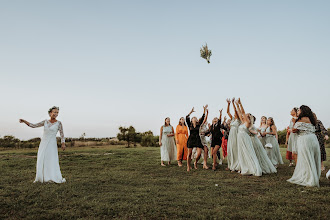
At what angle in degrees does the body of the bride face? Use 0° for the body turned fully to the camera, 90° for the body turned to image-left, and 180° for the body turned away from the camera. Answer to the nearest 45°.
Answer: approximately 0°

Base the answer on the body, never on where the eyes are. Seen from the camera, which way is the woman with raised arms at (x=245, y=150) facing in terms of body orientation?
to the viewer's left

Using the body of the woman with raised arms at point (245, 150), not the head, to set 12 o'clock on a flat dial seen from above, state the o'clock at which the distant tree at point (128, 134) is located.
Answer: The distant tree is roughly at 2 o'clock from the woman with raised arms.

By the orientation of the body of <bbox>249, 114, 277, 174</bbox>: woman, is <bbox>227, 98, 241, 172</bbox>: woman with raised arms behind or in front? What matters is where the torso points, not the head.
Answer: in front

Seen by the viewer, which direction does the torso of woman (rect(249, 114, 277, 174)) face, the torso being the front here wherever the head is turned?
to the viewer's left

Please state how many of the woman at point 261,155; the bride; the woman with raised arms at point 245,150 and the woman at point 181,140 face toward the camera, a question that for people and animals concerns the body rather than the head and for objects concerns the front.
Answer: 2

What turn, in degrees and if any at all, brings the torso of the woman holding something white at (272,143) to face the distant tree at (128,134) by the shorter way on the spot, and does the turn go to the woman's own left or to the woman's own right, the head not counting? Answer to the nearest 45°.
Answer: approximately 90° to the woman's own right

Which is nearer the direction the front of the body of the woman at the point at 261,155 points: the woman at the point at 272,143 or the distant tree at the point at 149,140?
the distant tree

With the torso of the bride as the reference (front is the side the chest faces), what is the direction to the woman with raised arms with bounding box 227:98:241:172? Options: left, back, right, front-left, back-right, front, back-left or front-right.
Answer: left

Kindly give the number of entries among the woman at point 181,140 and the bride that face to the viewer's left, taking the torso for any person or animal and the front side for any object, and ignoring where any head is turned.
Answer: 0

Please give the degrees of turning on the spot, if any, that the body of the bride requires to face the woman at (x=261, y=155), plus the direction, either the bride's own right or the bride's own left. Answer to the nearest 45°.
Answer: approximately 90° to the bride's own left

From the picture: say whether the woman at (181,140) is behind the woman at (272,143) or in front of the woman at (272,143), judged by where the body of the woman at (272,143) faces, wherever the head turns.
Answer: in front

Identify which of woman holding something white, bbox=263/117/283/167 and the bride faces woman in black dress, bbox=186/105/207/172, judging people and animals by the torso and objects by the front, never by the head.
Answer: the woman holding something white

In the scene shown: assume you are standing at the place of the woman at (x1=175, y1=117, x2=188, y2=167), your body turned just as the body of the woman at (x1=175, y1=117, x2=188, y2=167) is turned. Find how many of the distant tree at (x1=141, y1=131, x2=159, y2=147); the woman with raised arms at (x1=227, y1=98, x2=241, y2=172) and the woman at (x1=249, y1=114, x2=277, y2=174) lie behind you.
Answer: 1
